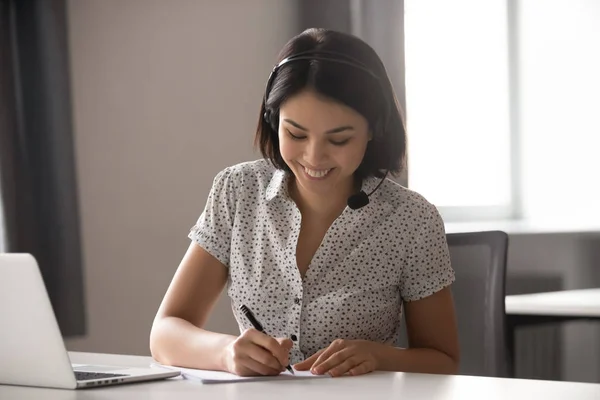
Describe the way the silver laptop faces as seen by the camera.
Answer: facing away from the viewer and to the right of the viewer

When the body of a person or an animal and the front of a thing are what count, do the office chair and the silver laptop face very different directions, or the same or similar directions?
very different directions

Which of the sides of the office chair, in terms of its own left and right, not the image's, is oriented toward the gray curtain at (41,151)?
right

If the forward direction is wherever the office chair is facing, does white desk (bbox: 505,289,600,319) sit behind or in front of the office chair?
behind

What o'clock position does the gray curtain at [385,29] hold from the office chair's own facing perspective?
The gray curtain is roughly at 4 o'clock from the office chair.

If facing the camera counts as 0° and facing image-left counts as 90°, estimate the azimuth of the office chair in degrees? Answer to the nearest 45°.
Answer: approximately 45°

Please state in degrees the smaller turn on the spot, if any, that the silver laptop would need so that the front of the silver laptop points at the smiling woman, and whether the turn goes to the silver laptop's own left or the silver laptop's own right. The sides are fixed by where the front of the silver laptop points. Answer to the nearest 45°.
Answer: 0° — it already faces them
